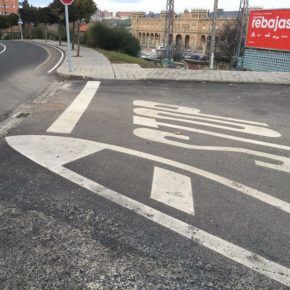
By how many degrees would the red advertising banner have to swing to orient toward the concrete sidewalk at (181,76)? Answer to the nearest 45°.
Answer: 0° — it already faces it

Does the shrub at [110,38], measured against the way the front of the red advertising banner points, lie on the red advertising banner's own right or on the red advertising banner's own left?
on the red advertising banner's own right

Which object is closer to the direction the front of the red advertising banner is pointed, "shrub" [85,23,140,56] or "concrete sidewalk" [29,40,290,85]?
the concrete sidewalk

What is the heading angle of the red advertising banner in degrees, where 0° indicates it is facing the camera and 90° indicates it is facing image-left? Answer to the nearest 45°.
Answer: approximately 0°

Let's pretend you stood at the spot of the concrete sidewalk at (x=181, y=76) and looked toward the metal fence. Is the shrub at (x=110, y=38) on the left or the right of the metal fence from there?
left
